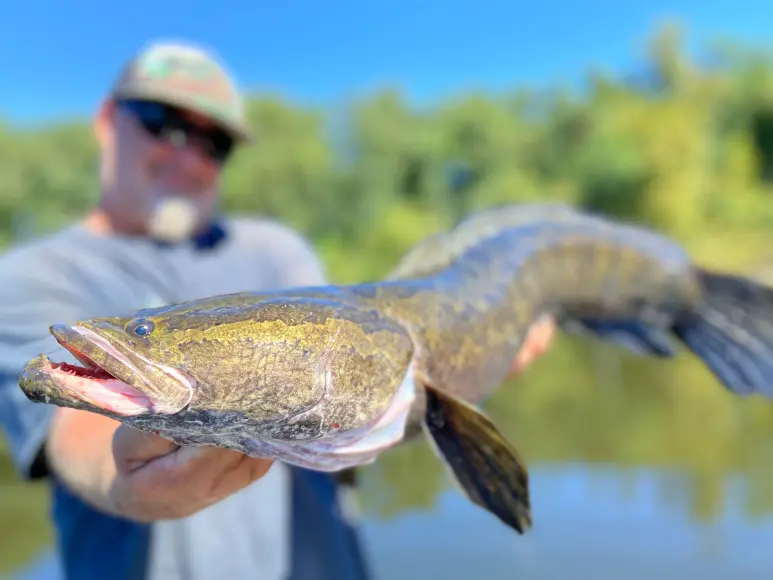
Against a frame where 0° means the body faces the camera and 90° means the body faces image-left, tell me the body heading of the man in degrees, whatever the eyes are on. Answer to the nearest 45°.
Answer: approximately 0°

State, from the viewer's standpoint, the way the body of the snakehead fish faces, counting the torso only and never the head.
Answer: to the viewer's left
